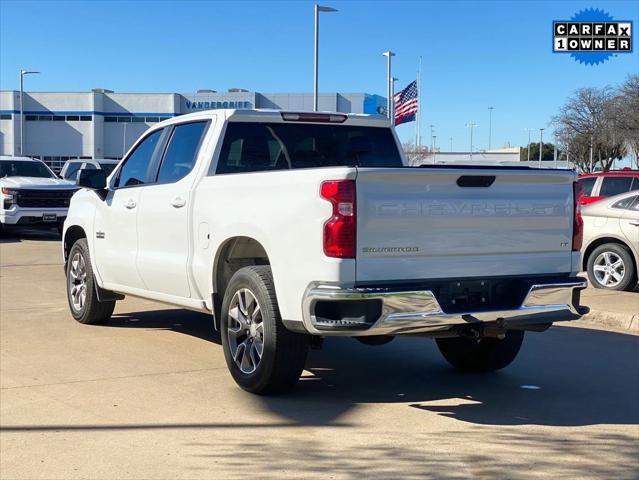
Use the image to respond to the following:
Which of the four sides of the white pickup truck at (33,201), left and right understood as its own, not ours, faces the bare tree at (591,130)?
left

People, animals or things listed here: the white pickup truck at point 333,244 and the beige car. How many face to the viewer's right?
1

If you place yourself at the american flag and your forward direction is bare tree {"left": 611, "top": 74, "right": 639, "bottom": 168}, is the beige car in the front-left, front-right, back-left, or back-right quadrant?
front-right

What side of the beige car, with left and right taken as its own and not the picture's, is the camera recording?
right

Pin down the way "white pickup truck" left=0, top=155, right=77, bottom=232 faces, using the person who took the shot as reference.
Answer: facing the viewer and to the right of the viewer

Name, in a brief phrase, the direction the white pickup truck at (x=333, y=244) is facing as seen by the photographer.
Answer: facing away from the viewer and to the left of the viewer

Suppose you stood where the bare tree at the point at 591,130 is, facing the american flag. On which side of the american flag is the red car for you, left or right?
left

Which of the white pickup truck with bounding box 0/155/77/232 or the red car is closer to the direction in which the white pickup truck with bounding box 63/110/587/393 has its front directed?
the white pickup truck

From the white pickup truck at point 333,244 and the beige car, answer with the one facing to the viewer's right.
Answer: the beige car

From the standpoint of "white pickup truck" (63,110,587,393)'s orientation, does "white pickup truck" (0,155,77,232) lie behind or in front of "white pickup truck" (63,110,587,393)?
in front

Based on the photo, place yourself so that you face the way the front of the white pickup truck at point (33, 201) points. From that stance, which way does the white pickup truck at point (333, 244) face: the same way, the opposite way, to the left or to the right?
the opposite way
